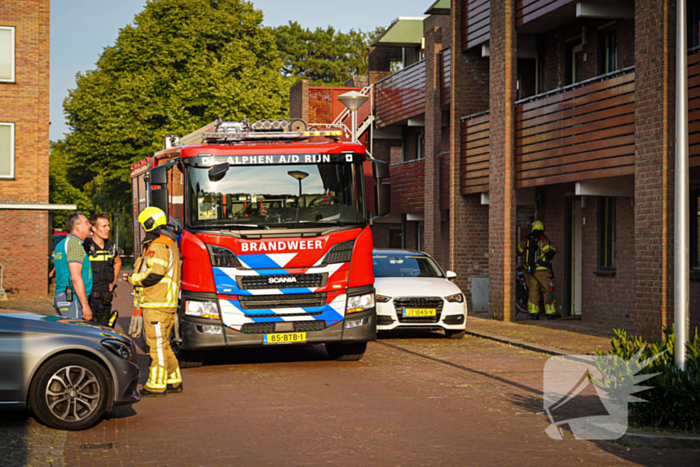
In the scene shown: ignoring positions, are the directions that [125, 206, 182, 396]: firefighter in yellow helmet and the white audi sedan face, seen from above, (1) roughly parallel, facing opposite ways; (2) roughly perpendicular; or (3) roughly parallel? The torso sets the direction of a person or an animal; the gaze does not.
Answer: roughly perpendicular

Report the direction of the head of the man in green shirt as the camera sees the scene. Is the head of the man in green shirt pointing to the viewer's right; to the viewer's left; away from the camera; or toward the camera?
to the viewer's right

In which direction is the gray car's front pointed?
to the viewer's right

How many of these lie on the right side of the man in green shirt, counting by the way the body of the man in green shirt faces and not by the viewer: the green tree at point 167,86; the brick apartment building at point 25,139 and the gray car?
1

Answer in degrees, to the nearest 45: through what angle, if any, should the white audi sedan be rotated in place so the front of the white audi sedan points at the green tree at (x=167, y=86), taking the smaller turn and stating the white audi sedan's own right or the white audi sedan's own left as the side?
approximately 135° to the white audi sedan's own right

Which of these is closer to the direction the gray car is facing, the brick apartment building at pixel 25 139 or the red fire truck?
the red fire truck

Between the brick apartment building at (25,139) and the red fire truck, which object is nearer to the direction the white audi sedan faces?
the red fire truck

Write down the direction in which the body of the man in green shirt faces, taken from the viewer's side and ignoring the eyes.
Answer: to the viewer's right

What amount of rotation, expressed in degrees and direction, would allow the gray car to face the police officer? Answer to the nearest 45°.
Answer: approximately 90° to its left

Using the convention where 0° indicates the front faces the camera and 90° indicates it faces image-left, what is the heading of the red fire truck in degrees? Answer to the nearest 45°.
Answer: approximately 0°

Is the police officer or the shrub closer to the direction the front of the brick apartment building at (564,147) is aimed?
the police officer
